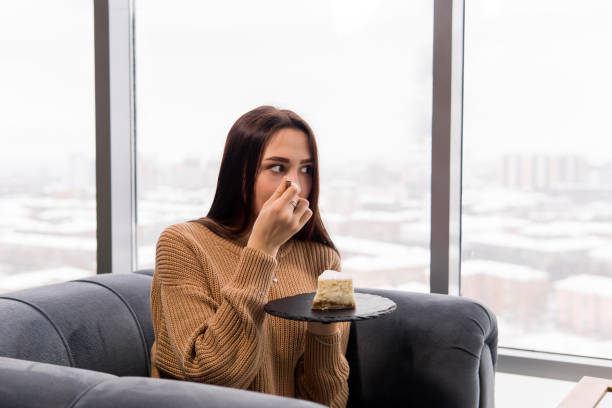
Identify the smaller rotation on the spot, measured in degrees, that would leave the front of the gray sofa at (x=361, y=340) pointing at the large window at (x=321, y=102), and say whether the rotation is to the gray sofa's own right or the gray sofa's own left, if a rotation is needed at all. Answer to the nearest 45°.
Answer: approximately 135° to the gray sofa's own left

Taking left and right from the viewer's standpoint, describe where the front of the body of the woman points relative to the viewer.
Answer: facing the viewer and to the right of the viewer

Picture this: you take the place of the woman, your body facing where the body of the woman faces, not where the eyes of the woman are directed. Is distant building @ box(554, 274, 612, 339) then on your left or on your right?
on your left

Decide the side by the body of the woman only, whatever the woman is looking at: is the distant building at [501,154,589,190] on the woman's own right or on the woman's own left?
on the woman's own left

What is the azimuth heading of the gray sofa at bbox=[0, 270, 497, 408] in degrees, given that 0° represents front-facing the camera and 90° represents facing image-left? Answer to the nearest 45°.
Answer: approximately 315°

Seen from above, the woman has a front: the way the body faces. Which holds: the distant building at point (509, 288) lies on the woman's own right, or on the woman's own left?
on the woman's own left
